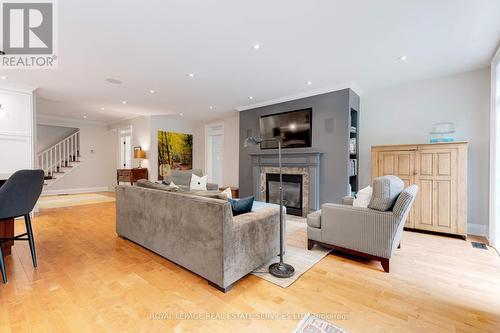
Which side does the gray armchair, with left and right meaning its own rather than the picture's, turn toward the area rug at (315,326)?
left

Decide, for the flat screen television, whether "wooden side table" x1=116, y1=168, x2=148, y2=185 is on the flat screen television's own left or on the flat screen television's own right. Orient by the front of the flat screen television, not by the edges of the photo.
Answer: on the flat screen television's own right

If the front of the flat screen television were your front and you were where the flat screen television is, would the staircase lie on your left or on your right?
on your right

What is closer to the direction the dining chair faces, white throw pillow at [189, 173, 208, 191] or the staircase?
the staircase

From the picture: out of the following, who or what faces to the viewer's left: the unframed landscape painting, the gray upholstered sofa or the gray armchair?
the gray armchair

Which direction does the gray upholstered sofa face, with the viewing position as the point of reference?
facing away from the viewer and to the right of the viewer

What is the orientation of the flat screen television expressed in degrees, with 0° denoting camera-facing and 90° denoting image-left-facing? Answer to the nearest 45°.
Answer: approximately 45°

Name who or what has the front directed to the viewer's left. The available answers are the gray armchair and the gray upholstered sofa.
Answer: the gray armchair

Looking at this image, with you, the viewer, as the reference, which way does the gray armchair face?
facing to the left of the viewer

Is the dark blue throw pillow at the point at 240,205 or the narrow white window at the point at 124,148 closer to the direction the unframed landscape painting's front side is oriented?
the dark blue throw pillow
